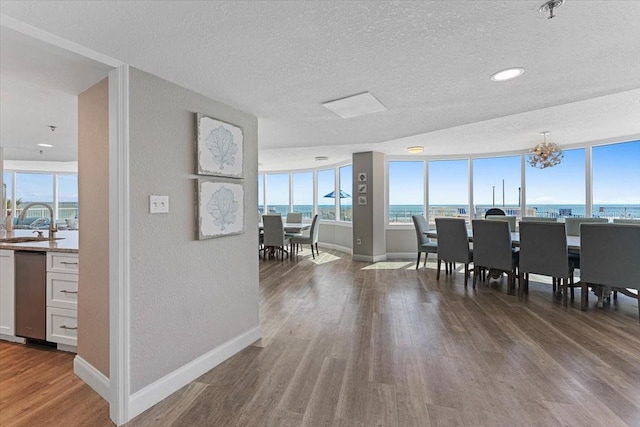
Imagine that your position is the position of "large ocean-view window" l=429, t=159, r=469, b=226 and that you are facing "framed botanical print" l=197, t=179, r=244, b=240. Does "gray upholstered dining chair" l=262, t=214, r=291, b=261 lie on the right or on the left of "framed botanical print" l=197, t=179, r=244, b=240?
right

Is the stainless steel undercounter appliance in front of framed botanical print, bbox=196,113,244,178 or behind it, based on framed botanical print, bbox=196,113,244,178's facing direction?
behind

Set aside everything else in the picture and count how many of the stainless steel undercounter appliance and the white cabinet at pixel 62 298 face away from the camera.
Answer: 0

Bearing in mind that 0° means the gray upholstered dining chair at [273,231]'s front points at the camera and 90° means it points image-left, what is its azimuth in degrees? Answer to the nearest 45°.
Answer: approximately 225°

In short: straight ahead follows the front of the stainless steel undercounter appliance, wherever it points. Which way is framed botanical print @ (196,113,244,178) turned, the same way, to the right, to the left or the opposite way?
to the left

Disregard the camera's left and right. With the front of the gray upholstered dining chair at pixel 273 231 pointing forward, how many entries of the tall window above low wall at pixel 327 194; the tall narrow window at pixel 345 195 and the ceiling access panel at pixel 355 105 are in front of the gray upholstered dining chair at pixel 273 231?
2

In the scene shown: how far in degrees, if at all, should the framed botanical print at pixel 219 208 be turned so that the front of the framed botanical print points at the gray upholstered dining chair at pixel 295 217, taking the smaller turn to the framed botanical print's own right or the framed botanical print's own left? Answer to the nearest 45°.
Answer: approximately 135° to the framed botanical print's own left

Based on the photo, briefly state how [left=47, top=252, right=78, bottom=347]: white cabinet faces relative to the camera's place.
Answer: facing the viewer and to the left of the viewer

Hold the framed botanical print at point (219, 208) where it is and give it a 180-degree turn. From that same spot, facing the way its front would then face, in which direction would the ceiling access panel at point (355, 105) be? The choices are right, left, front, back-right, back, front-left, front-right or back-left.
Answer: back-right

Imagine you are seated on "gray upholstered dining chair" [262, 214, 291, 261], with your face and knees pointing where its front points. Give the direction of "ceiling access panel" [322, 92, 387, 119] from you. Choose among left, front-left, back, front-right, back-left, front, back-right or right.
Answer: back-right

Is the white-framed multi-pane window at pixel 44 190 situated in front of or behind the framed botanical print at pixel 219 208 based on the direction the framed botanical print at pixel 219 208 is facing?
behind

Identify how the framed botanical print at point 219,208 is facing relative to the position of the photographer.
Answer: facing the viewer and to the right of the viewer

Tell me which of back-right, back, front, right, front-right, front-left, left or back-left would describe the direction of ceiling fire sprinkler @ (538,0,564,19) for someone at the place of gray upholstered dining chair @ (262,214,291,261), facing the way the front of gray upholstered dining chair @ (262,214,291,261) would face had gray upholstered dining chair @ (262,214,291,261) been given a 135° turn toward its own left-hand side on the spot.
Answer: left

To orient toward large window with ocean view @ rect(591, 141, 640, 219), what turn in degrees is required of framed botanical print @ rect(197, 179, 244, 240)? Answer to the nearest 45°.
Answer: approximately 45° to its left

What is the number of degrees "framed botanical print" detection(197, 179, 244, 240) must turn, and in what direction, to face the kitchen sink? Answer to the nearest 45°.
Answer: approximately 180°

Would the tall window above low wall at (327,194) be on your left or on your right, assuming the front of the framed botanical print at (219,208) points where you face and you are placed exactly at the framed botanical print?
on your left

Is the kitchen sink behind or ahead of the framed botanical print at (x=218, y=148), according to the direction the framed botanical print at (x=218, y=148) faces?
behind
